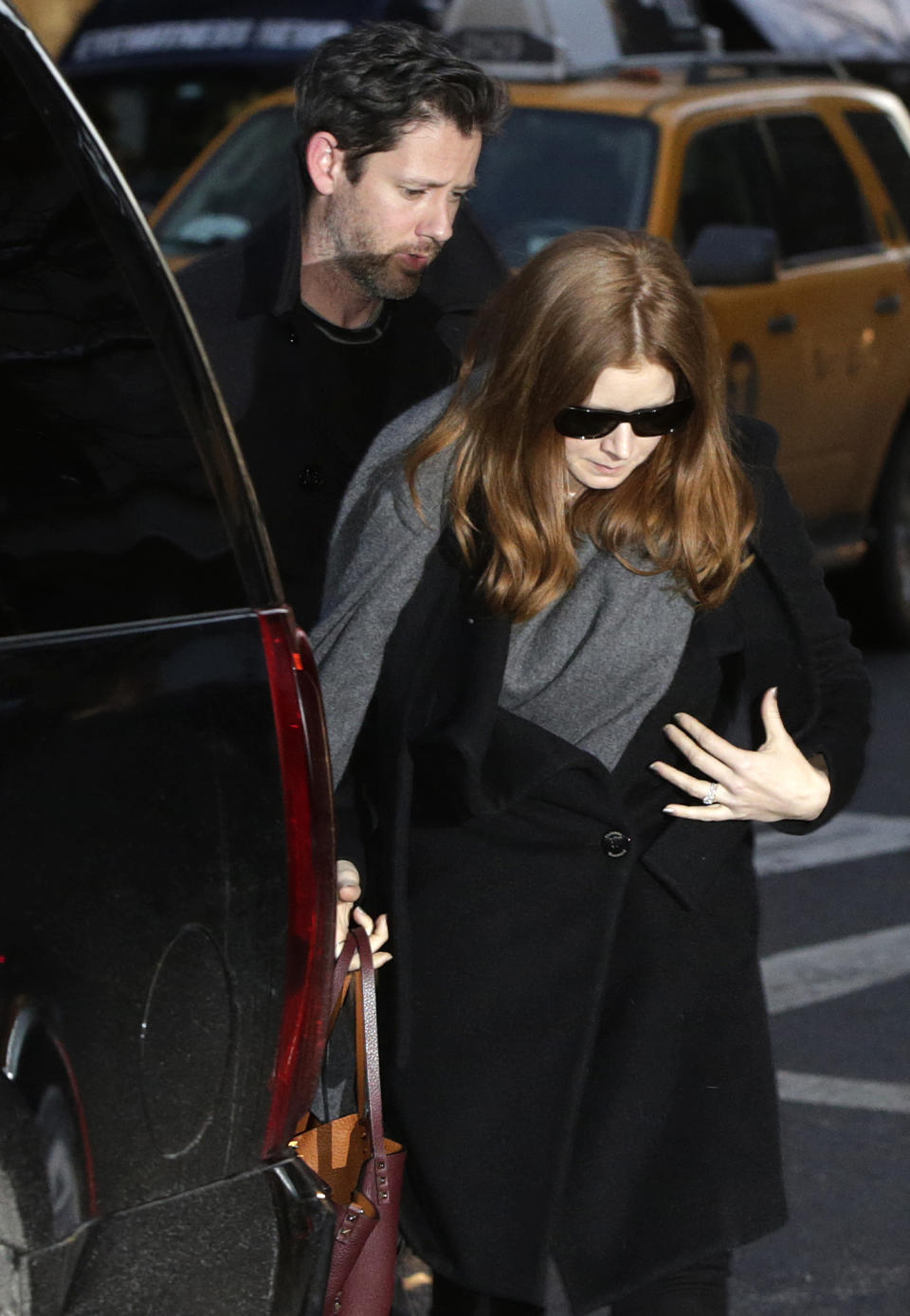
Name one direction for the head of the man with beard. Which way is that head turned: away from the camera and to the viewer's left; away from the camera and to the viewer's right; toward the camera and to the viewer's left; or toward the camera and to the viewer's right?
toward the camera and to the viewer's right

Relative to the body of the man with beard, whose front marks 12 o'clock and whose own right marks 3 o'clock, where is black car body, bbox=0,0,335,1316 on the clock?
The black car body is roughly at 2 o'clock from the man with beard.

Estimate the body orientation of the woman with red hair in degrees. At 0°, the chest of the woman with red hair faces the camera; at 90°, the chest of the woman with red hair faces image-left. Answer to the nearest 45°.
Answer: approximately 0°

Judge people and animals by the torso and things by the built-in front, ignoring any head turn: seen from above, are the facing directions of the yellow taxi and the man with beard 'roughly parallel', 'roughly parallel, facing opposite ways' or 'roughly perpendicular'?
roughly perpendicular

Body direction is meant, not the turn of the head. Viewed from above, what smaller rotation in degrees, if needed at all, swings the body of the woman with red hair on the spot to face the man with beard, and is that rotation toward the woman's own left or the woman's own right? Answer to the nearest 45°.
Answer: approximately 135° to the woman's own right

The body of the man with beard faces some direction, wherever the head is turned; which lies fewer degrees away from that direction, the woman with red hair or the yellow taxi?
the woman with red hair

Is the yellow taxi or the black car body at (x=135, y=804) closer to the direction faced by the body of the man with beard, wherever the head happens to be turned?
the black car body
